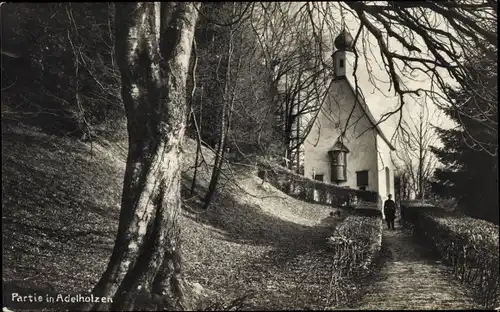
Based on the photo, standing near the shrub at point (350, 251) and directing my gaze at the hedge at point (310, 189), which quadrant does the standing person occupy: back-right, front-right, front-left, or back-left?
front-right
